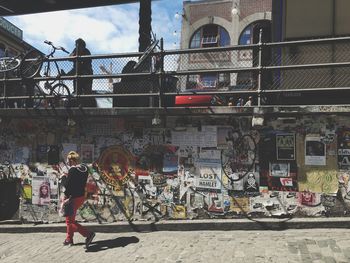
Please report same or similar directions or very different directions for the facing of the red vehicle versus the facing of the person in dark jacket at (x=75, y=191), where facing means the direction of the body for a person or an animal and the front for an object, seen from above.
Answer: very different directions

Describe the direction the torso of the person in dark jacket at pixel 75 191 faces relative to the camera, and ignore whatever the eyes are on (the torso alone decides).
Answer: to the viewer's left

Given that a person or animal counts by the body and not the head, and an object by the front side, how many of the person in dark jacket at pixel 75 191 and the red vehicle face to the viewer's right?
1

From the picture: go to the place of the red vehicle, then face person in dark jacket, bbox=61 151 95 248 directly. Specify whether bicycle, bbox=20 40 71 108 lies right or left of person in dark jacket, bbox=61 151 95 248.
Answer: right
